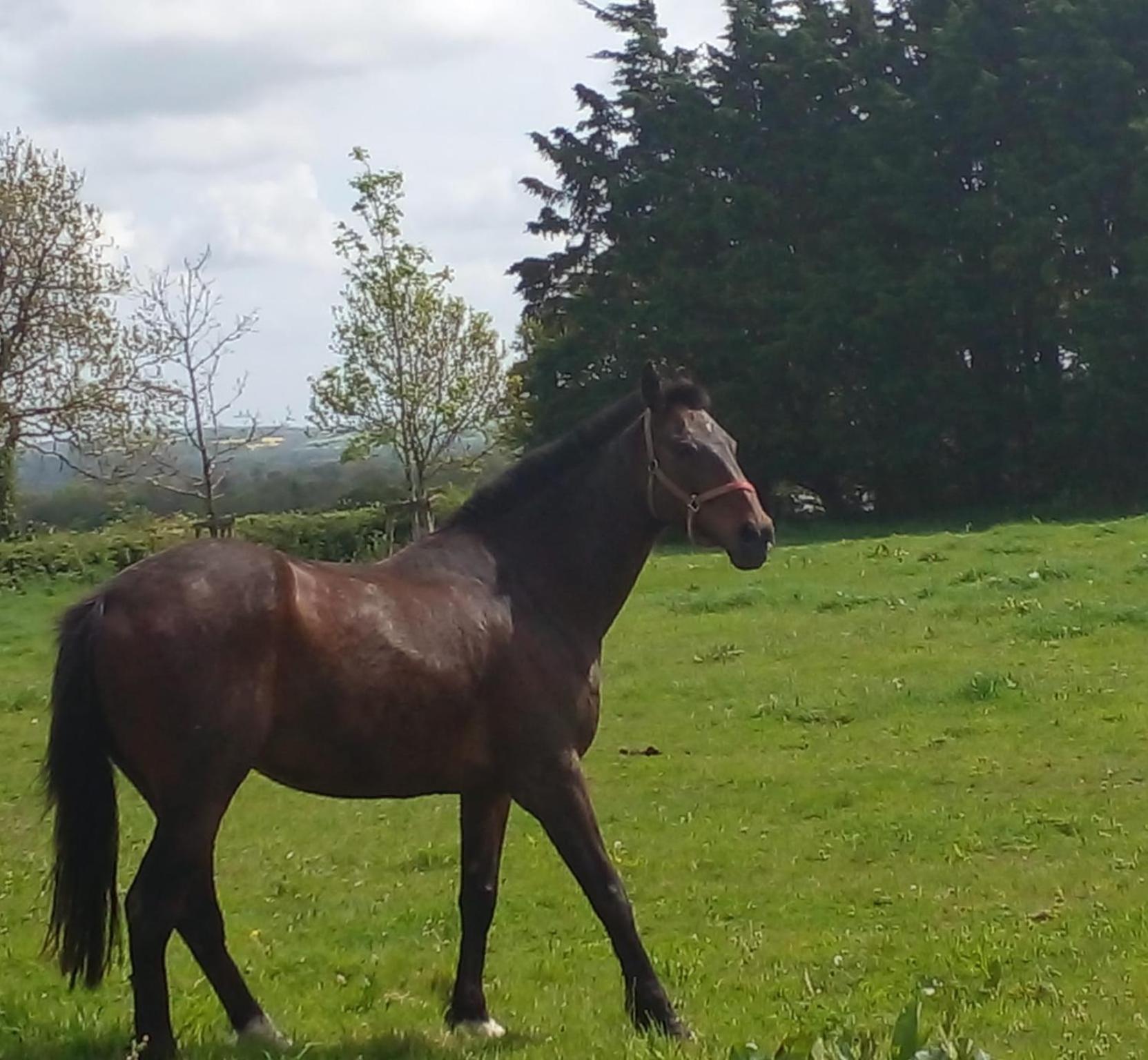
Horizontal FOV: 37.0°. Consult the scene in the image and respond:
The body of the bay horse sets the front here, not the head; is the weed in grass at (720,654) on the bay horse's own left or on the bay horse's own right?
on the bay horse's own left

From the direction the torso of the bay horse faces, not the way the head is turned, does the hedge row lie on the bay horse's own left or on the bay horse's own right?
on the bay horse's own left

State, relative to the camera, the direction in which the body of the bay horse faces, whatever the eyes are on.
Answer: to the viewer's right

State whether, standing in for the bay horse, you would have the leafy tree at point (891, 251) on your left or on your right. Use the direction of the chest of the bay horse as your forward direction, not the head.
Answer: on your left

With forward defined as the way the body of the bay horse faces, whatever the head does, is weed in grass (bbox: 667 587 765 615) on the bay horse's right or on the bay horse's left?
on the bay horse's left

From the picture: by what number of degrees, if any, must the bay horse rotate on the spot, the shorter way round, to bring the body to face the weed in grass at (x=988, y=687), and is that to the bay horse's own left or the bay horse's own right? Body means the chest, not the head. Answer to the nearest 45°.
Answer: approximately 45° to the bay horse's own left

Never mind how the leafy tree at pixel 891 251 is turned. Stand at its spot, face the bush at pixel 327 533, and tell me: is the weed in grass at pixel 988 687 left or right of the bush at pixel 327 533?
left

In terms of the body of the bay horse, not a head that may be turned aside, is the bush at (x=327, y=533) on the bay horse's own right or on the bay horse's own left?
on the bay horse's own left
